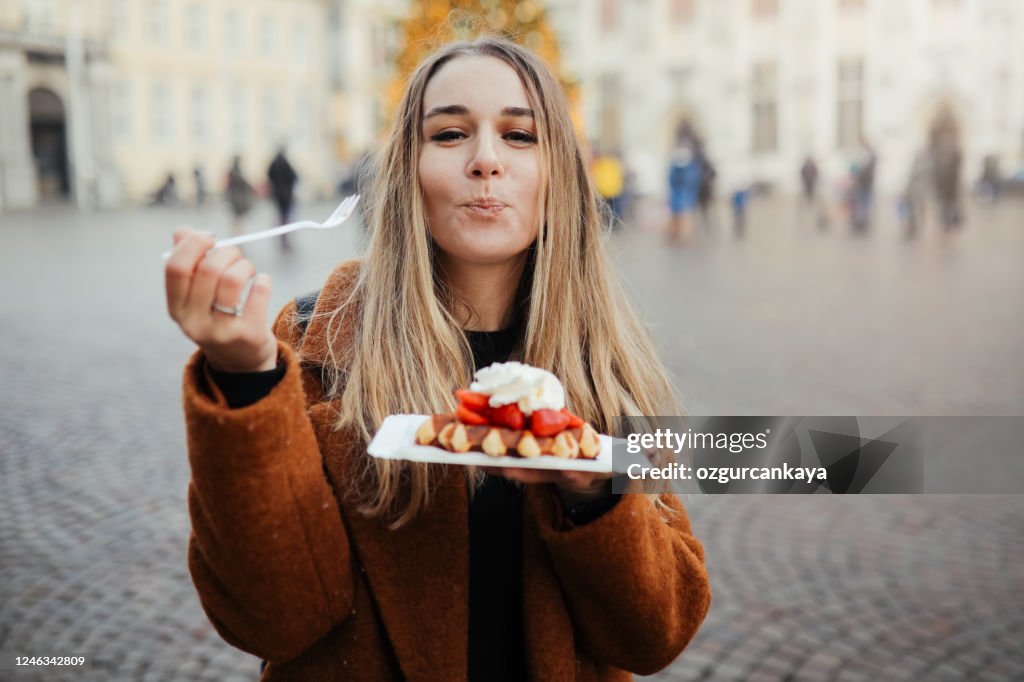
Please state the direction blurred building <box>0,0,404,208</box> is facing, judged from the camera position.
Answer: facing the viewer

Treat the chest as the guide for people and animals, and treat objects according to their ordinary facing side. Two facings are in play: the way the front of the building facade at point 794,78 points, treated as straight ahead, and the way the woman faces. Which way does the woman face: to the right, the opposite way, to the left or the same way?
the same way

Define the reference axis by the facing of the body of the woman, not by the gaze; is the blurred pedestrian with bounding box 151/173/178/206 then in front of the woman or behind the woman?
behind

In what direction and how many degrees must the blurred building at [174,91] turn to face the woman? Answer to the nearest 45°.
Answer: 0° — it already faces them

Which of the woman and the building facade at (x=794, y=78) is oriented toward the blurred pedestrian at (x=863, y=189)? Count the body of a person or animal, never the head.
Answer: the building facade

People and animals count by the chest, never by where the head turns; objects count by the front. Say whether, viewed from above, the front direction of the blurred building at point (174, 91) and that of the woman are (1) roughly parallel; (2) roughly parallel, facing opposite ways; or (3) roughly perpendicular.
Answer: roughly parallel

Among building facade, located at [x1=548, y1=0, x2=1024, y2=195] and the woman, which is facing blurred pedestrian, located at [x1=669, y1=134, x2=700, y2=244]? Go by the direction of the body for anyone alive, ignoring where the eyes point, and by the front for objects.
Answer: the building facade

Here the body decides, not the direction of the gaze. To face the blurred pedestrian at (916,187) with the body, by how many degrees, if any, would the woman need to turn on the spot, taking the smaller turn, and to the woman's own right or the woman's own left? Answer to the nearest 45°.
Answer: approximately 135° to the woman's own left

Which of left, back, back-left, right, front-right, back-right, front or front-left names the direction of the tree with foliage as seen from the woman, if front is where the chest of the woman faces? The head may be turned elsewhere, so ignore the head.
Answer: back

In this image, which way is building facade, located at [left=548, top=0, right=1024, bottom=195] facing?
toward the camera

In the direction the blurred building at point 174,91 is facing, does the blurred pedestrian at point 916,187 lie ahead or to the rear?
ahead

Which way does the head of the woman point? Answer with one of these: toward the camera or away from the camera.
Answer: toward the camera

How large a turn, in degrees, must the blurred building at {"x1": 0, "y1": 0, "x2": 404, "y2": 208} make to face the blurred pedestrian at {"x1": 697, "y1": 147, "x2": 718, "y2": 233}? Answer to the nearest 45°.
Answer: approximately 45° to its left

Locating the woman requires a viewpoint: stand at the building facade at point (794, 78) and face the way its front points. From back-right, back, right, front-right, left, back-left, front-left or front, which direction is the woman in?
front
